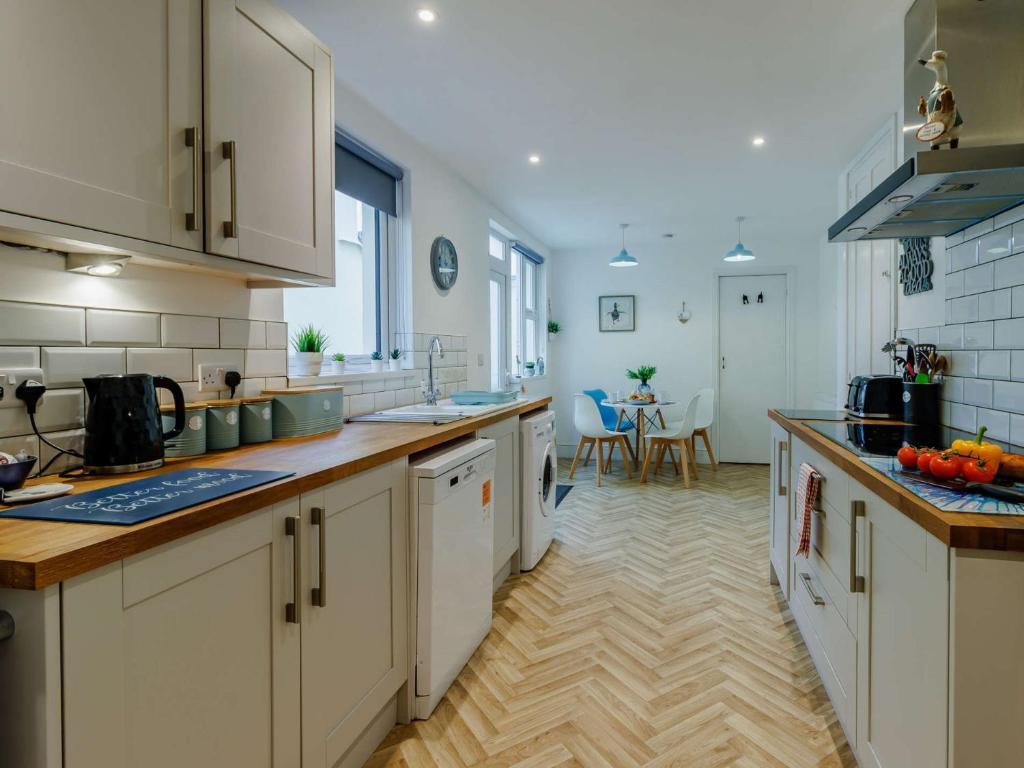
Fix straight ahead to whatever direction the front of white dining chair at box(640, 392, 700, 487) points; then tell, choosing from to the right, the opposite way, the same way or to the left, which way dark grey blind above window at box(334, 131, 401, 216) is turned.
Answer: the opposite way

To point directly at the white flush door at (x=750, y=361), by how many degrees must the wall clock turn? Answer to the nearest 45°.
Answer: approximately 90° to its left

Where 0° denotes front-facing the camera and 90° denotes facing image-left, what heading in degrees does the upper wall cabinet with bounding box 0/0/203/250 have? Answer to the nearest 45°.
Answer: approximately 315°

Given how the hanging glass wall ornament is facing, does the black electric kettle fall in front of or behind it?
in front

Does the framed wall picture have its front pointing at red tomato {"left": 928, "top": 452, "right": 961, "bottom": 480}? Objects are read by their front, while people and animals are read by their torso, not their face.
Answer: yes

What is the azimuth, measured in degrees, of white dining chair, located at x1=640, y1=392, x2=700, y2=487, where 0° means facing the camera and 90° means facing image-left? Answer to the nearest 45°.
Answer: approximately 90°

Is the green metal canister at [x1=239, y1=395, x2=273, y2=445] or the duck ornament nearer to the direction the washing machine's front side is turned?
the duck ornament

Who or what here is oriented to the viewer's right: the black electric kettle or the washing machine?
the washing machine

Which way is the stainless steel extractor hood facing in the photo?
to the viewer's left

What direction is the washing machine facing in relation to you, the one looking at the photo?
facing to the right of the viewer

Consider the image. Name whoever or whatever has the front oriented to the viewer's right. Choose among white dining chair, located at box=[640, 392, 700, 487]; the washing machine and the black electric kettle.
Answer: the washing machine

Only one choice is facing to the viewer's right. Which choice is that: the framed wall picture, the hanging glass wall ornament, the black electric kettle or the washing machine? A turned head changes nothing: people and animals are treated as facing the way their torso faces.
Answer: the washing machine

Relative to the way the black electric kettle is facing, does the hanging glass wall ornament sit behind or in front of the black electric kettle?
behind
